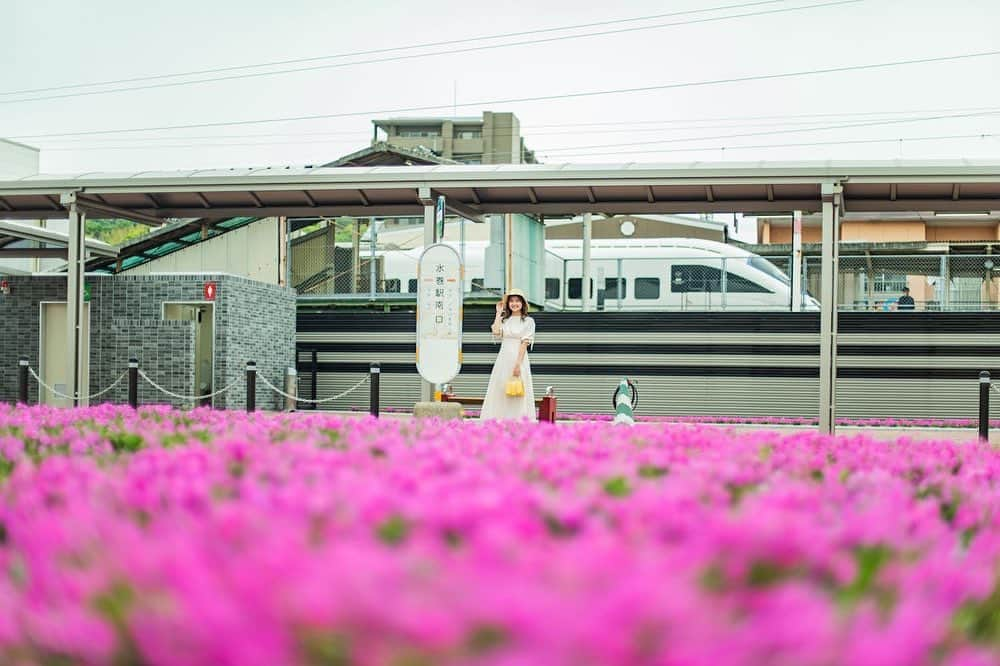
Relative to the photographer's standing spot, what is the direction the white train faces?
facing to the right of the viewer

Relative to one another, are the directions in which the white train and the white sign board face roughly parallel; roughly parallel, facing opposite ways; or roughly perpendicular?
roughly perpendicular

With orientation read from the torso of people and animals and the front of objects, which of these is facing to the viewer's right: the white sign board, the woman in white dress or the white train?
the white train

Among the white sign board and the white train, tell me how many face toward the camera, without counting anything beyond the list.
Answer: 1

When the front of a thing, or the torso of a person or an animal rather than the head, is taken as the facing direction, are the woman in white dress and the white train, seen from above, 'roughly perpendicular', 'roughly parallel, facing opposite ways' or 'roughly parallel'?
roughly perpendicular

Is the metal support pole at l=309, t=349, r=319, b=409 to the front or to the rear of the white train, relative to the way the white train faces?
to the rear
